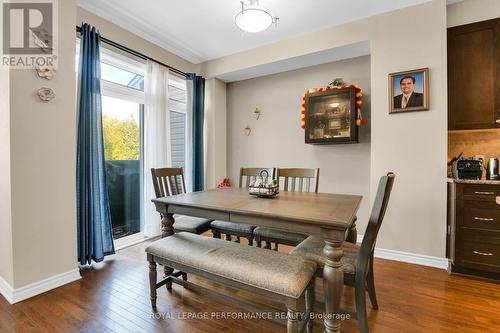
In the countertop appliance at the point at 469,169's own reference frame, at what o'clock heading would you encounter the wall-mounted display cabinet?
The wall-mounted display cabinet is roughly at 3 o'clock from the countertop appliance.

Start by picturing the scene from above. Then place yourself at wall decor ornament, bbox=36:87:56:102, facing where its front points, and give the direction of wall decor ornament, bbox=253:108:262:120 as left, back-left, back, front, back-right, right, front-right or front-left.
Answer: left

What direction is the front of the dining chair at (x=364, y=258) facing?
to the viewer's left

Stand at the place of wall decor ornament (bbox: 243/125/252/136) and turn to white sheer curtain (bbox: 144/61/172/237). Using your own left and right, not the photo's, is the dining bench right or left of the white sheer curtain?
left

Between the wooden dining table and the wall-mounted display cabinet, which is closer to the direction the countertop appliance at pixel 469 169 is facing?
the wooden dining table

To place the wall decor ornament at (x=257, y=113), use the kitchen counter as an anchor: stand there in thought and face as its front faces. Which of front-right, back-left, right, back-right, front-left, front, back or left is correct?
right

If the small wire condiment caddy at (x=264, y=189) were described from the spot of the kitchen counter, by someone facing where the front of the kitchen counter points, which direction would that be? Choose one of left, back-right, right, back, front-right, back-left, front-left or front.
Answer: front-right

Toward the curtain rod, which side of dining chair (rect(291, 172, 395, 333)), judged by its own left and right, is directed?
front

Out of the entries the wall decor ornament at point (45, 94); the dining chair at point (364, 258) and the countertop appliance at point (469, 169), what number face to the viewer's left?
1
